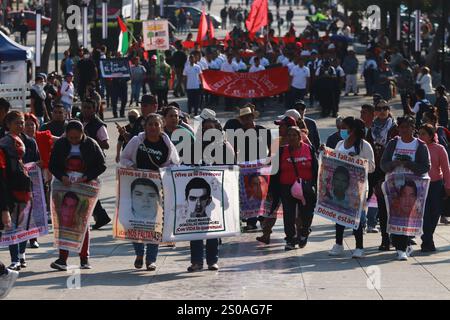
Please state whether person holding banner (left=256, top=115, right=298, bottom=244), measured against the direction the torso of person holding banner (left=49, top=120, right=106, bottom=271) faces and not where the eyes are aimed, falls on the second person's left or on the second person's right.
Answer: on the second person's left

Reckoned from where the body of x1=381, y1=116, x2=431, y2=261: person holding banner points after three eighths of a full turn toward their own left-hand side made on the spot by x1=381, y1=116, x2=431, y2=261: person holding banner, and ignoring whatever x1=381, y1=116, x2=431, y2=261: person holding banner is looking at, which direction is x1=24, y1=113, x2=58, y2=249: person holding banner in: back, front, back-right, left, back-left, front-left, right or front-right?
back-left

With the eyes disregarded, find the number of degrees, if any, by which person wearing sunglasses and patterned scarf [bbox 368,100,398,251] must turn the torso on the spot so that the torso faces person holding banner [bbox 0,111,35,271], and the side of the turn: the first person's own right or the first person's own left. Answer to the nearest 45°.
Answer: approximately 45° to the first person's own right

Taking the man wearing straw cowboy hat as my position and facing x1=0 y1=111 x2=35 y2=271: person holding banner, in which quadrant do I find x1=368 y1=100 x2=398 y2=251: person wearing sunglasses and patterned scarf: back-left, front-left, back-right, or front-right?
back-left

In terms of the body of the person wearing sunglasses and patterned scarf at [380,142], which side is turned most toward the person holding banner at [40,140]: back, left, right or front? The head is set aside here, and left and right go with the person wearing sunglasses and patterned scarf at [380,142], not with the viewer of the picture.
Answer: right

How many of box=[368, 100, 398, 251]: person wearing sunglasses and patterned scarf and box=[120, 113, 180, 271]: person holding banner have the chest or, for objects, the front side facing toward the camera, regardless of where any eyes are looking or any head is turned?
2
